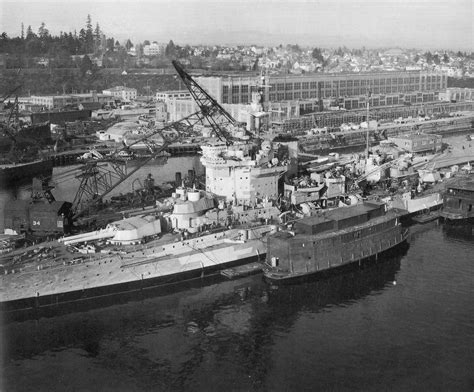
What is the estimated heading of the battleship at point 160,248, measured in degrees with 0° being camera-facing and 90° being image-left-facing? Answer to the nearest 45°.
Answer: approximately 45°

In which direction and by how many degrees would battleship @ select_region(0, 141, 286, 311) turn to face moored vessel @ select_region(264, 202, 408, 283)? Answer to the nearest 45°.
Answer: approximately 135° to its left

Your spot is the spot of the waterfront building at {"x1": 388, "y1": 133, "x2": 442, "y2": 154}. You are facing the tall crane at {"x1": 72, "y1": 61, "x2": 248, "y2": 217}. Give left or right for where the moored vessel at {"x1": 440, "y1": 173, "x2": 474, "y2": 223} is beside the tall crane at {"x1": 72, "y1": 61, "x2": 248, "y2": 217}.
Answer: left

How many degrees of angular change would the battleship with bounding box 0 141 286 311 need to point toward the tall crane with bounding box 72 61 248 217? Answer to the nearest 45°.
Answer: approximately 135° to its right

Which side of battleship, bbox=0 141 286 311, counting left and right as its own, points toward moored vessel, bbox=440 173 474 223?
back

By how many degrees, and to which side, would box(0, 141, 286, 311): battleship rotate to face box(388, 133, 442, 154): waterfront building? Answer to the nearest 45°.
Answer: approximately 180°
